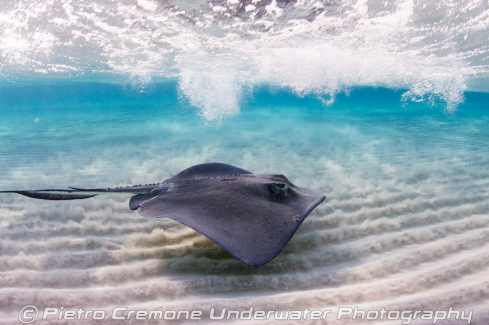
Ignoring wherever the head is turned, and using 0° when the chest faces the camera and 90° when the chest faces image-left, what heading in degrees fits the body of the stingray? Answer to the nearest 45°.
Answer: approximately 270°
